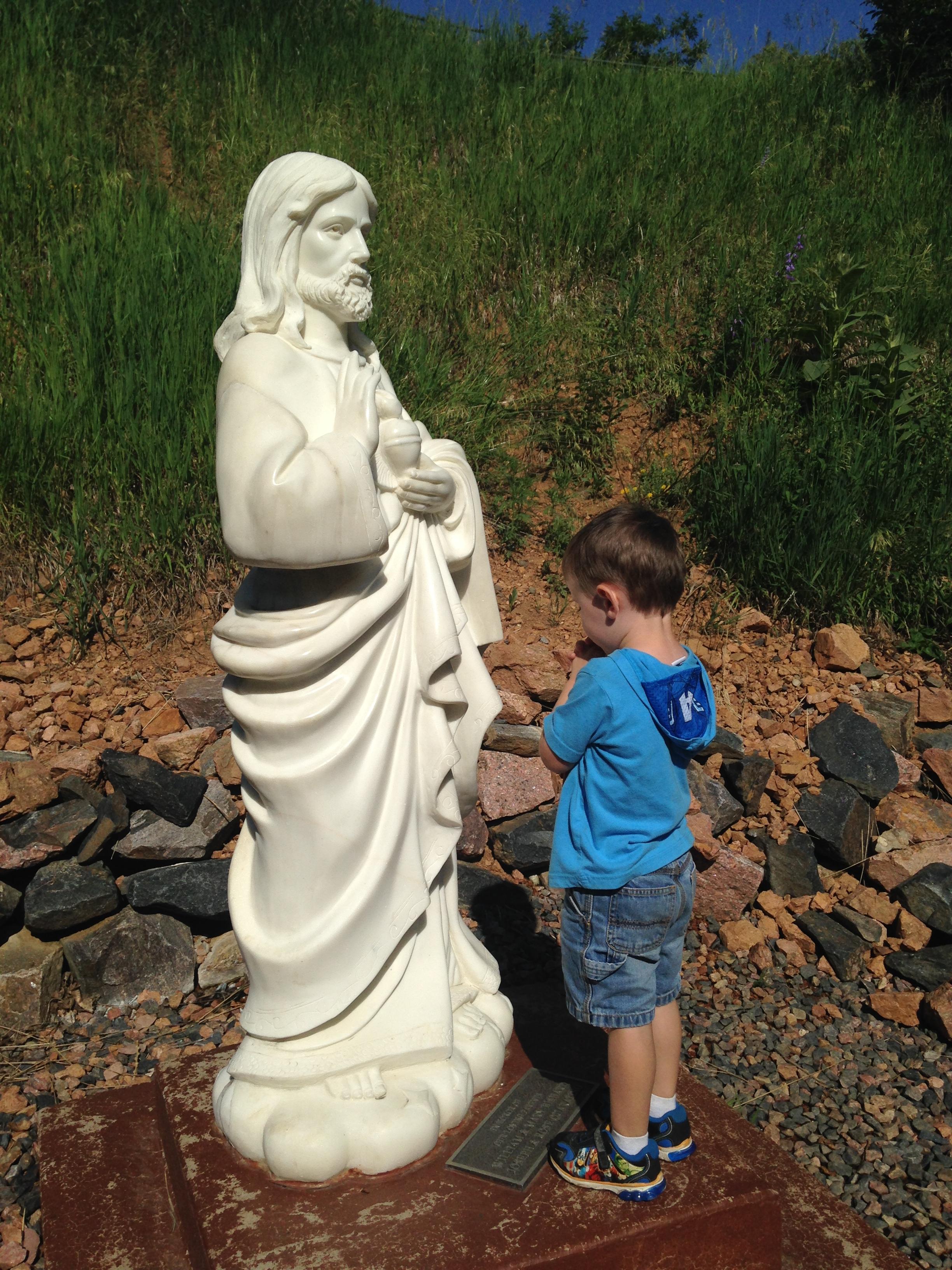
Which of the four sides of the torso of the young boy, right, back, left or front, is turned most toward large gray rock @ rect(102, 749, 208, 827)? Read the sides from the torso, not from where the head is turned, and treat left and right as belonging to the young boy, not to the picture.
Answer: front

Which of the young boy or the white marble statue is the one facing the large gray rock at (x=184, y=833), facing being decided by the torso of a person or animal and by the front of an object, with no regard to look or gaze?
the young boy

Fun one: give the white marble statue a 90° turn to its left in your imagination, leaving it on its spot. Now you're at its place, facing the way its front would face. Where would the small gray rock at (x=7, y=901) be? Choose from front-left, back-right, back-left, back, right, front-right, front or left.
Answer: left

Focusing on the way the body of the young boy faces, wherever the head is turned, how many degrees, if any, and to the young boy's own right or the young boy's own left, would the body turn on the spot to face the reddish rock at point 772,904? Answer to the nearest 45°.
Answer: approximately 45° to the young boy's own right

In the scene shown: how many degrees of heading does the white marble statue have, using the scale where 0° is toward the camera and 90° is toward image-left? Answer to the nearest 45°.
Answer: approximately 315°

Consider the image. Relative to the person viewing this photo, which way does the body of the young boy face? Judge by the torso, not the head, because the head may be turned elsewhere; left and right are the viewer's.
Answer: facing away from the viewer and to the left of the viewer

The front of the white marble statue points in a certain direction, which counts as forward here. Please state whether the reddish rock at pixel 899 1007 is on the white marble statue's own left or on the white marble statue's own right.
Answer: on the white marble statue's own left

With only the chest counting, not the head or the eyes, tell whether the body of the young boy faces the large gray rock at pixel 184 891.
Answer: yes

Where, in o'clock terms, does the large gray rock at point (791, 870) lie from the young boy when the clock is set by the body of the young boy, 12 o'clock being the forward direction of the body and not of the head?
The large gray rock is roughly at 2 o'clock from the young boy.

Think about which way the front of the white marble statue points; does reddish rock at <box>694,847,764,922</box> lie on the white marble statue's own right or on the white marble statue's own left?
on the white marble statue's own left

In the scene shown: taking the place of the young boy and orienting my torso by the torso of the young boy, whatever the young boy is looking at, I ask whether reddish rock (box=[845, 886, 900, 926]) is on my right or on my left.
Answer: on my right

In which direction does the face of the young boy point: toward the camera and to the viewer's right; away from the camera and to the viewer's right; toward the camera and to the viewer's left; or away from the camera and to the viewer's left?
away from the camera and to the viewer's left

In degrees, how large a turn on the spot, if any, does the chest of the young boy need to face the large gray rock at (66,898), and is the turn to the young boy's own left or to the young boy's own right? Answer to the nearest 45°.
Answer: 0° — they already face it

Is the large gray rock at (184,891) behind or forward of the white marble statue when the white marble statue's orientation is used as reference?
behind

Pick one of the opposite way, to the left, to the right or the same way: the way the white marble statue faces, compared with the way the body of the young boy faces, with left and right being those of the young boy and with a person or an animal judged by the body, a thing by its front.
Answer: the opposite way

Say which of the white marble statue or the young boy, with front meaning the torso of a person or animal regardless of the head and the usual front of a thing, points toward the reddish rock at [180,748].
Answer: the young boy

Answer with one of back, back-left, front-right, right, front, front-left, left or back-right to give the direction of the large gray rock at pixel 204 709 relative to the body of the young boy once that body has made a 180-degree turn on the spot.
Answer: back

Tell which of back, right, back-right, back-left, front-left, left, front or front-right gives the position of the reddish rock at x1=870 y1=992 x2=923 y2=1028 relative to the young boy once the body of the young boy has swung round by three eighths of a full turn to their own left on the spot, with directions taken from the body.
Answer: back-left

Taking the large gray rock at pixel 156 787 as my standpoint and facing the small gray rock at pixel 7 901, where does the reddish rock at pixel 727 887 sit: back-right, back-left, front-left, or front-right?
back-left

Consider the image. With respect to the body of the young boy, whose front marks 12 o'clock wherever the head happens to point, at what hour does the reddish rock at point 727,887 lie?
The reddish rock is roughly at 2 o'clock from the young boy.

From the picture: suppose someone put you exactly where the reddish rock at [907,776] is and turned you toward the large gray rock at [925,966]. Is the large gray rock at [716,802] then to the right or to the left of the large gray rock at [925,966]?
right
